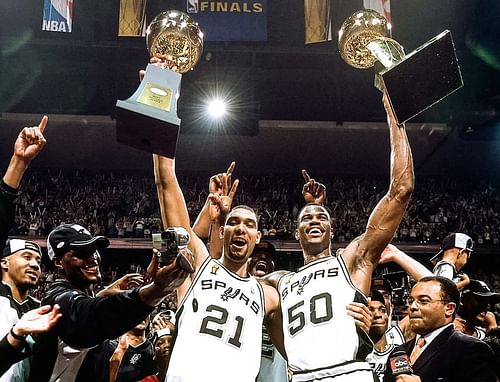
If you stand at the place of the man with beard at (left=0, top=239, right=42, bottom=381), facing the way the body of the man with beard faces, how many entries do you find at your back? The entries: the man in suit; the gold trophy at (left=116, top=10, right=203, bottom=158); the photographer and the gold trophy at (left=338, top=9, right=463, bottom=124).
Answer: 0

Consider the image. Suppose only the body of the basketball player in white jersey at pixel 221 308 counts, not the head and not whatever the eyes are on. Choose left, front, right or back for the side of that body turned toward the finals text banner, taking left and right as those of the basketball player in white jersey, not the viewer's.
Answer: back

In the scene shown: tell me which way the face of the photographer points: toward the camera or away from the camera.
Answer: toward the camera

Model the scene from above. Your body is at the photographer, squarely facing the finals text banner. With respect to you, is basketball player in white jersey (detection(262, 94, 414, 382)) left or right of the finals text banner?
right

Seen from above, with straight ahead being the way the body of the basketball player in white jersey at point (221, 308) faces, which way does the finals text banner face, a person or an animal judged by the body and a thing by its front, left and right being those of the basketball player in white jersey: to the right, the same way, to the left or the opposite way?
the same way

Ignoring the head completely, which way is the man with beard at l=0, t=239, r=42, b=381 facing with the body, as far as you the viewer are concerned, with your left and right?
facing the viewer and to the right of the viewer

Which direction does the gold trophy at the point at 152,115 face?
toward the camera

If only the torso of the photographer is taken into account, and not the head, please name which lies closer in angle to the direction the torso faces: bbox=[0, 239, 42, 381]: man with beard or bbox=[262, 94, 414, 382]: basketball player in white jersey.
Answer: the basketball player in white jersey

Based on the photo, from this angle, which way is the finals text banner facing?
toward the camera

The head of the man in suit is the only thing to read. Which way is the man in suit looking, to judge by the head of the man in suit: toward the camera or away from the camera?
toward the camera

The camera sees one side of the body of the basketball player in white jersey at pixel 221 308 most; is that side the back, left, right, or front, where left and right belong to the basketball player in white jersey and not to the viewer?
front

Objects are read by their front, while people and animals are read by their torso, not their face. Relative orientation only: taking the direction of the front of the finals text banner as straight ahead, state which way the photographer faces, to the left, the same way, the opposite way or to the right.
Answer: to the left

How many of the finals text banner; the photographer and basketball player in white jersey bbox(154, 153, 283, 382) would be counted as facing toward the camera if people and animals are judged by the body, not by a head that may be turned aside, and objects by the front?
2

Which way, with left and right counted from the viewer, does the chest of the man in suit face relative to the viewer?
facing the viewer and to the left of the viewer

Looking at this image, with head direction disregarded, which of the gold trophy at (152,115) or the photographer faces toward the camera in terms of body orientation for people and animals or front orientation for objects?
the gold trophy

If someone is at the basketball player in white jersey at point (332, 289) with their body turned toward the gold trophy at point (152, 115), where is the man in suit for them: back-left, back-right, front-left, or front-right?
back-left

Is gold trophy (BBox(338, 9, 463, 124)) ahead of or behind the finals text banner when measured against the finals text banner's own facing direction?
ahead

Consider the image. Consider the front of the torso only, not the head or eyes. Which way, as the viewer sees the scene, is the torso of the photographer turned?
to the viewer's right
